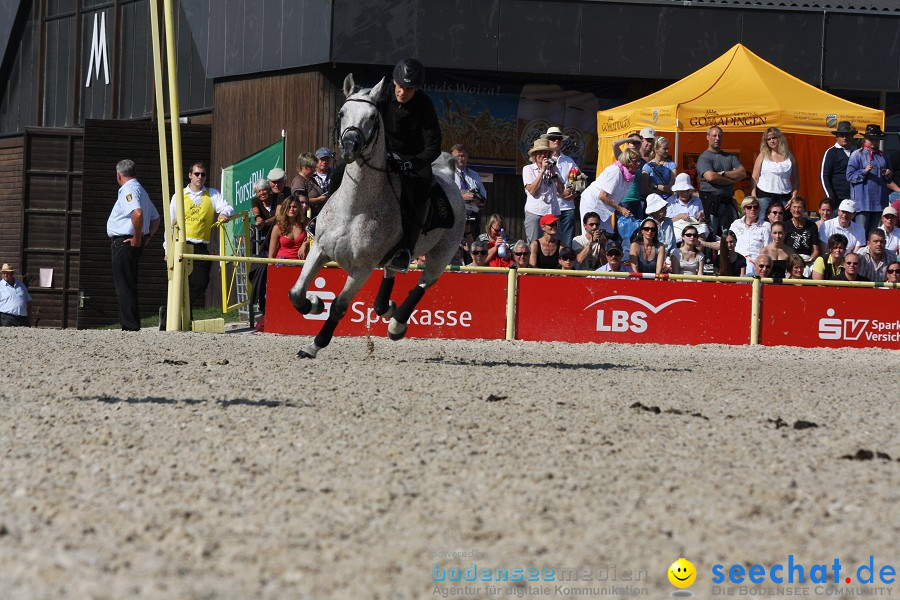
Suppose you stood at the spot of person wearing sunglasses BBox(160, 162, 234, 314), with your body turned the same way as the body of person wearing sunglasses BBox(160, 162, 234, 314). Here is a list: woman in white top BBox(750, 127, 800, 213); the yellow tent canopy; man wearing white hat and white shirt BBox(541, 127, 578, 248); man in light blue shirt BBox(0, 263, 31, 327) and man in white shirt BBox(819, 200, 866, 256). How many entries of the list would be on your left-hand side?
4

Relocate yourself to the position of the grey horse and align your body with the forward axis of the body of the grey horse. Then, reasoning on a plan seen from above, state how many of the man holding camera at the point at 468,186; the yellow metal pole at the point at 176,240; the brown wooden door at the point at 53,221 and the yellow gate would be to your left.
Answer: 0

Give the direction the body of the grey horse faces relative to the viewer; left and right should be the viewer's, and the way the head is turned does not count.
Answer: facing the viewer and to the left of the viewer

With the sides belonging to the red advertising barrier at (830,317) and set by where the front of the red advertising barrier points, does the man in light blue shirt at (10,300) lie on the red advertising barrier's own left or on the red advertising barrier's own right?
on the red advertising barrier's own right

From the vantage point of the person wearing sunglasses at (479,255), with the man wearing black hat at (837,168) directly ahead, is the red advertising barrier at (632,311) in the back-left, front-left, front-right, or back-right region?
front-right

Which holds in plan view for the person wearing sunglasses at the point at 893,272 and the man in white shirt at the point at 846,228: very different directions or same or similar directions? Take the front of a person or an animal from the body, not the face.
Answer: same or similar directions

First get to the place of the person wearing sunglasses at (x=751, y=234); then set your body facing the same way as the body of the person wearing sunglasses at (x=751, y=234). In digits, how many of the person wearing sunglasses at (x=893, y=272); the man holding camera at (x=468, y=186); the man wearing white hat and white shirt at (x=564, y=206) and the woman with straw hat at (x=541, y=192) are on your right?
3

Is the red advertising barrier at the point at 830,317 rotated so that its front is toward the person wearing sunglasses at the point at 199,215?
no

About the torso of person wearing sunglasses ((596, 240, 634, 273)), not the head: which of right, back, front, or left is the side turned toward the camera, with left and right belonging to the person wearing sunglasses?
front

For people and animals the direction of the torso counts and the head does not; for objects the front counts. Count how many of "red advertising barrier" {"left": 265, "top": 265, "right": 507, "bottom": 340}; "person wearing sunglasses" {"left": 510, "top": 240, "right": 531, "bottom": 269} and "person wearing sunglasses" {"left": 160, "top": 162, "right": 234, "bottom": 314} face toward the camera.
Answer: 3

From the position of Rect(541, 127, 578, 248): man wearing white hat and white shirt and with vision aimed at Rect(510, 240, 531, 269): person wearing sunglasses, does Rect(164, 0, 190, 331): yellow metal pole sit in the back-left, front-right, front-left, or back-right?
front-right

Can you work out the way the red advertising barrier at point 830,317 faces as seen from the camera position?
facing the viewer

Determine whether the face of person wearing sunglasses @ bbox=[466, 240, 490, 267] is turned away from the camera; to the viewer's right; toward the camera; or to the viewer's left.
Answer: toward the camera

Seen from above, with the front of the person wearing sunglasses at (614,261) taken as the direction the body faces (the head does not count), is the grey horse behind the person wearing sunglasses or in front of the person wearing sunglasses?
in front
